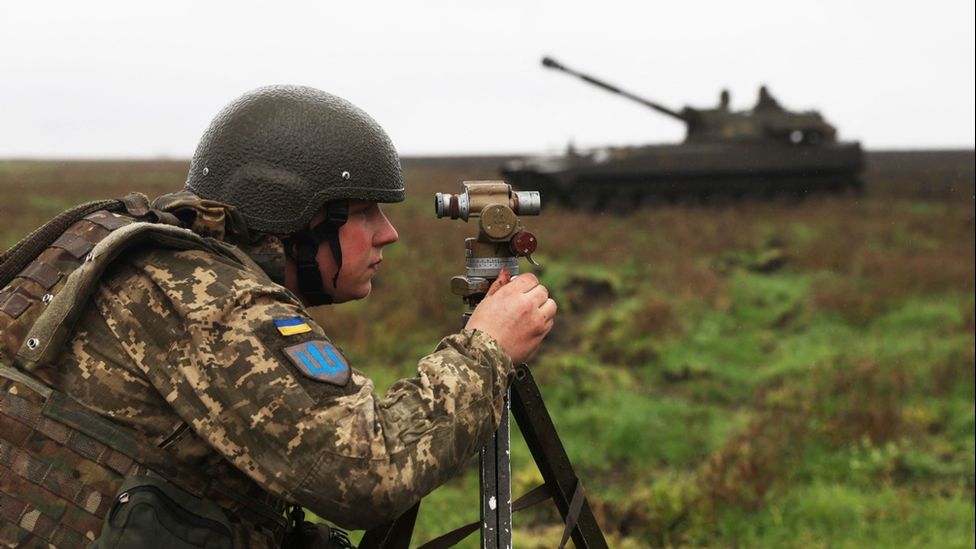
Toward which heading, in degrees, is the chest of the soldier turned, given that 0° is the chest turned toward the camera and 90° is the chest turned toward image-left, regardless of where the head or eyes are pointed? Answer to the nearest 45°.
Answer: approximately 270°

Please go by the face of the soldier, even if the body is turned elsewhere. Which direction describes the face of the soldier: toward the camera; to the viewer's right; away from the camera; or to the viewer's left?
to the viewer's right

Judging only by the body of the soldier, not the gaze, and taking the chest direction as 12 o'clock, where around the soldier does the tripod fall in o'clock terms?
The tripod is roughly at 11 o'clock from the soldier.

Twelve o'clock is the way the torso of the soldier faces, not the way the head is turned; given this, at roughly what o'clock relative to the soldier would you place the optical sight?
The optical sight is roughly at 11 o'clock from the soldier.
